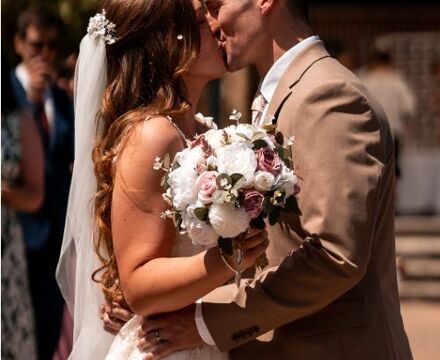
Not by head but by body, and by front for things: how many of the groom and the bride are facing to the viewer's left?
1

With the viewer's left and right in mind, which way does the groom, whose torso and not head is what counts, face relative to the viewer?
facing to the left of the viewer

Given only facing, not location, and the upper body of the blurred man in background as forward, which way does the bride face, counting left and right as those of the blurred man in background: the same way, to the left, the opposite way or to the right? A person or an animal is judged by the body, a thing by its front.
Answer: to the left

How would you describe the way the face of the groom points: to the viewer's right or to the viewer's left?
to the viewer's left

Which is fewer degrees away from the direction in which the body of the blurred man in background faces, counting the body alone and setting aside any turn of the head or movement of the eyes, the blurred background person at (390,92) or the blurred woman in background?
the blurred woman in background

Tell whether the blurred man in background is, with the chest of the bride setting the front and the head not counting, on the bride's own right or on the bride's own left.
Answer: on the bride's own left

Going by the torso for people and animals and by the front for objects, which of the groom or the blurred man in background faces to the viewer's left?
the groom

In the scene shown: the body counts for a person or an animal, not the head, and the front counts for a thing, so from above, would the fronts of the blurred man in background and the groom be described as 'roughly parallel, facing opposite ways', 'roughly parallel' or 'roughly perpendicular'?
roughly perpendicular

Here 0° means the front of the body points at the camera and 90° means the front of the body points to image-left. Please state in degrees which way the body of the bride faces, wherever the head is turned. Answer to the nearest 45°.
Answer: approximately 270°
